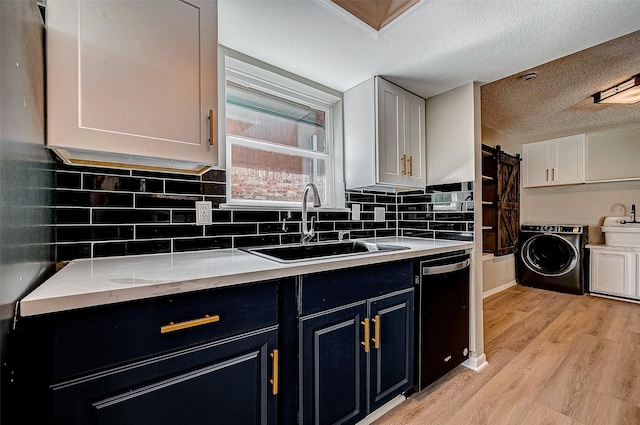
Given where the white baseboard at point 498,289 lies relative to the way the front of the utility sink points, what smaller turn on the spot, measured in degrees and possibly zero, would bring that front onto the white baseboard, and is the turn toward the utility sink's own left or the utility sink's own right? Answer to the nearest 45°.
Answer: approximately 45° to the utility sink's own right

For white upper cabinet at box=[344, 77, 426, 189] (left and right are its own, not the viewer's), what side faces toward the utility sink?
left

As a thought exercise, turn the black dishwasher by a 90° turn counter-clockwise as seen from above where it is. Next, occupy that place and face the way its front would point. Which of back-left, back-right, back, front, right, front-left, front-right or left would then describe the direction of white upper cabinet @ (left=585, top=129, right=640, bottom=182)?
front

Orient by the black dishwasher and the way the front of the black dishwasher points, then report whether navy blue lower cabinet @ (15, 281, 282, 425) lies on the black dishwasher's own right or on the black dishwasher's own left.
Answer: on the black dishwasher's own right

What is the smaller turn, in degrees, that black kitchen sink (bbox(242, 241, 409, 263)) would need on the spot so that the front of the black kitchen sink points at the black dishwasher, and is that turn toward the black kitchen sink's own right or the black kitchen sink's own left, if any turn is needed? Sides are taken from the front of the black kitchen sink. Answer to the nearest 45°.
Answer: approximately 45° to the black kitchen sink's own left

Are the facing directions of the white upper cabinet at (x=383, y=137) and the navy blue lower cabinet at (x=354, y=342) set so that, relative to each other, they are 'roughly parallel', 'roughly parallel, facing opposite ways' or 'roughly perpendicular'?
roughly parallel

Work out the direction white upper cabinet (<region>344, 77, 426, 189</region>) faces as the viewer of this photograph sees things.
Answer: facing the viewer and to the right of the viewer

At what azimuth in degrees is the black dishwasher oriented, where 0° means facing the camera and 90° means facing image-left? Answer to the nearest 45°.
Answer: approximately 315°

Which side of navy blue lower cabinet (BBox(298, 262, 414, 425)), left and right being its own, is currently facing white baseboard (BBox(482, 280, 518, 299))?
left

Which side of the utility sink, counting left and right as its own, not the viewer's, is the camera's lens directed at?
front

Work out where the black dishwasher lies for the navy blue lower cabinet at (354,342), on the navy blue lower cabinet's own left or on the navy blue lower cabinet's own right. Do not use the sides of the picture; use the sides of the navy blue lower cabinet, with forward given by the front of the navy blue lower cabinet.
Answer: on the navy blue lower cabinet's own left

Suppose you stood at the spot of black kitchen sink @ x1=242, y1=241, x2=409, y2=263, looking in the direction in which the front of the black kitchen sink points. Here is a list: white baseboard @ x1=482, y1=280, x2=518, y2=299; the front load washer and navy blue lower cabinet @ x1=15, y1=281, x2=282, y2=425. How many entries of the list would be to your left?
2
